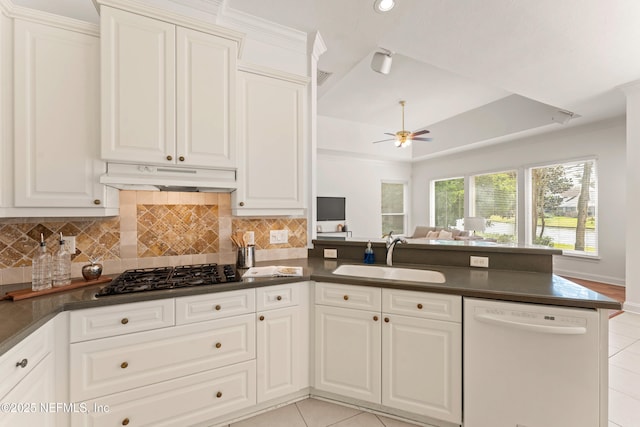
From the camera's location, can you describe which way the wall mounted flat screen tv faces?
facing the viewer and to the right of the viewer

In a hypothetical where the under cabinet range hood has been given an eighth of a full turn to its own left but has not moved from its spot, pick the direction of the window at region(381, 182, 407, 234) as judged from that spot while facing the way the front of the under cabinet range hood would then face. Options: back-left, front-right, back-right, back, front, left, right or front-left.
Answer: left

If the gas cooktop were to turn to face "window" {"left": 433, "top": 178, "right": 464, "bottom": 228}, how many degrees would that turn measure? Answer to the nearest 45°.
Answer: approximately 135° to its left

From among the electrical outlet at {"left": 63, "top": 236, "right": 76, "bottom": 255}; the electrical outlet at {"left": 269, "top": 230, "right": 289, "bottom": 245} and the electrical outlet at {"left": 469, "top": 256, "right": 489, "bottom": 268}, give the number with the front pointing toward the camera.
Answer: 3

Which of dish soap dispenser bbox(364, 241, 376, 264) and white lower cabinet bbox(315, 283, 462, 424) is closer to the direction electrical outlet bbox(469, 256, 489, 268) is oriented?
the white lower cabinet

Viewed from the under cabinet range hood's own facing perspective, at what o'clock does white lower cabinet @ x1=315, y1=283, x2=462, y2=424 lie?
The white lower cabinet is roughly at 10 o'clock from the under cabinet range hood.

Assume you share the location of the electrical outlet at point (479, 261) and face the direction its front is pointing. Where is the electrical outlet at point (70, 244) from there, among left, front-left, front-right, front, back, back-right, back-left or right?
front-right

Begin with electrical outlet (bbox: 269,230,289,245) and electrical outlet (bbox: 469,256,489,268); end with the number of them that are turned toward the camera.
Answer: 2

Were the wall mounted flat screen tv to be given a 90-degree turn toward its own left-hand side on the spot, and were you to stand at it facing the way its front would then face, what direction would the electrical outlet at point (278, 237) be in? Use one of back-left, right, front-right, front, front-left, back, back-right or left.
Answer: back-right

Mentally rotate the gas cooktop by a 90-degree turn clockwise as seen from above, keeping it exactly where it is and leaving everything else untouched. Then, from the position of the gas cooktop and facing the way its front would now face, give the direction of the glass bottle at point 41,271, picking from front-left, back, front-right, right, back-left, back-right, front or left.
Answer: front

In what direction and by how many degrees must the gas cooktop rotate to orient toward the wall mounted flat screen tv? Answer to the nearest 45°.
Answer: approximately 135° to its left
